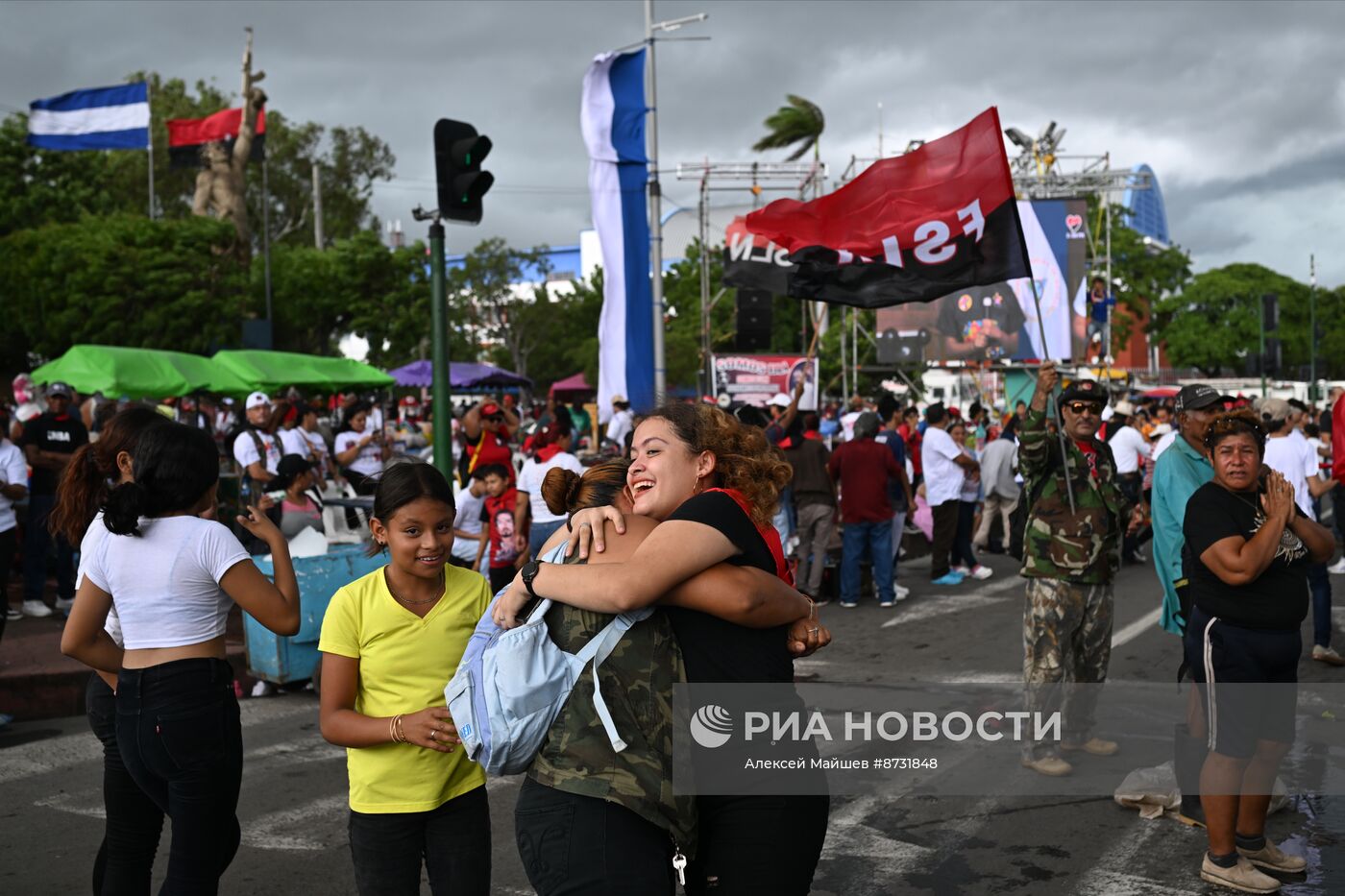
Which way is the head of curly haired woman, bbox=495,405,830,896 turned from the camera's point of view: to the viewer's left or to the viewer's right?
to the viewer's left

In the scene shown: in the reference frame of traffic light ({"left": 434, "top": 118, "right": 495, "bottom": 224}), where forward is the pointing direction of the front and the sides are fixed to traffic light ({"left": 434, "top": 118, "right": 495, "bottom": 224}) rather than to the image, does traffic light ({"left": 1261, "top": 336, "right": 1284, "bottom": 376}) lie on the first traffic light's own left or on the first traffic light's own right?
on the first traffic light's own left

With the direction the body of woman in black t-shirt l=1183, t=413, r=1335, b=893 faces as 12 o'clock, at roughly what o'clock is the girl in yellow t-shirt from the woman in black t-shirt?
The girl in yellow t-shirt is roughly at 3 o'clock from the woman in black t-shirt.

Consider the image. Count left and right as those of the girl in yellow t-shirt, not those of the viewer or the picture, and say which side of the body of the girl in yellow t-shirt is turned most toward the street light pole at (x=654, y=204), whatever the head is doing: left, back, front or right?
back

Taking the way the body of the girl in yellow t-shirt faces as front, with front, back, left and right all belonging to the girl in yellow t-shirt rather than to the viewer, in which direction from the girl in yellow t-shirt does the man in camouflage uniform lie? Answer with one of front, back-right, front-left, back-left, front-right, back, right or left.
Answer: back-left
